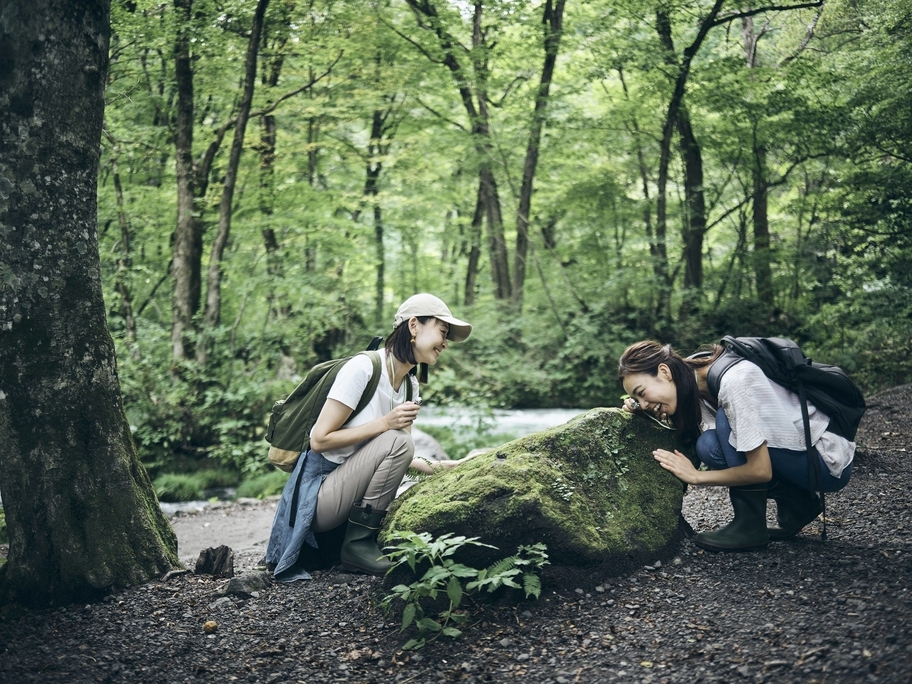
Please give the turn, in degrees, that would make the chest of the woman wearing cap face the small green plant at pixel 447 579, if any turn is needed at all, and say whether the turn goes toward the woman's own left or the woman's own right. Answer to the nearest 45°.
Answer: approximately 90° to the woman's own right

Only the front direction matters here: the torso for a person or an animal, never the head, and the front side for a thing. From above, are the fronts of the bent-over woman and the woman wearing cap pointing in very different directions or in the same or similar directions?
very different directions

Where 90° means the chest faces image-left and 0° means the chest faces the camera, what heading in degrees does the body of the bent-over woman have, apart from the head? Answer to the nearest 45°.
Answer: approximately 90°

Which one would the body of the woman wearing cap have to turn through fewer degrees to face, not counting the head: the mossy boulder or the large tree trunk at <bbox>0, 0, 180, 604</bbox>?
the mossy boulder

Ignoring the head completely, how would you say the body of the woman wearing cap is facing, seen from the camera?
to the viewer's right

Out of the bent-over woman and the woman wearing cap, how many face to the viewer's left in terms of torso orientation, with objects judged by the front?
1

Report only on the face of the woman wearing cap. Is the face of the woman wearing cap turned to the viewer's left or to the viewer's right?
to the viewer's right
